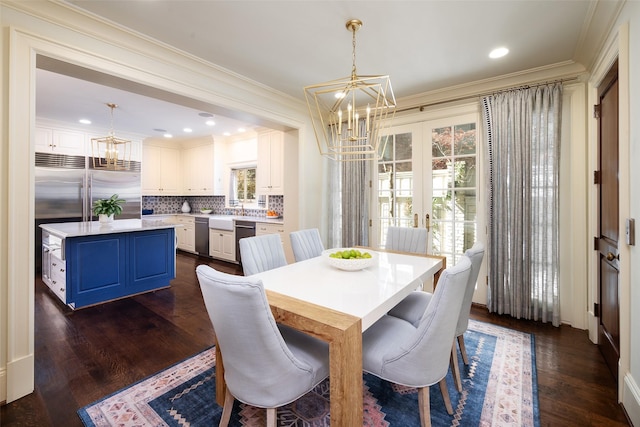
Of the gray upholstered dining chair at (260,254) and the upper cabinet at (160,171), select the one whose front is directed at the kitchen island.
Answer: the upper cabinet

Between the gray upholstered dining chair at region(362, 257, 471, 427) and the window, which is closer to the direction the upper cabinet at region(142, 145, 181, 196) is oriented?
the gray upholstered dining chair

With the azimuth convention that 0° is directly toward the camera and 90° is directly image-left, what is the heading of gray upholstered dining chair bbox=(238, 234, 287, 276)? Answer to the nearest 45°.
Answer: approximately 315°

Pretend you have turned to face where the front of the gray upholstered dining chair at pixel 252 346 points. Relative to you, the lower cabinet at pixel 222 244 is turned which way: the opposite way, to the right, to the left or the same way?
the opposite way

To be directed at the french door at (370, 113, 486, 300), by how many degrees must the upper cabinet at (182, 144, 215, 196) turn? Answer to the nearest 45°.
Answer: approximately 90° to its left

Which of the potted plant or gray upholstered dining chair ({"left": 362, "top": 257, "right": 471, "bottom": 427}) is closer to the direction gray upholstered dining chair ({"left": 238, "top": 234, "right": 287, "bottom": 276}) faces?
the gray upholstered dining chair

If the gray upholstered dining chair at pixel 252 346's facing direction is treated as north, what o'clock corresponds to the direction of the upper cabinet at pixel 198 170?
The upper cabinet is roughly at 10 o'clock from the gray upholstered dining chair.

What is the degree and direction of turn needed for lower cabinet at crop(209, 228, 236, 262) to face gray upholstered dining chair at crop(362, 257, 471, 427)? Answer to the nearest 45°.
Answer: approximately 45° to its left

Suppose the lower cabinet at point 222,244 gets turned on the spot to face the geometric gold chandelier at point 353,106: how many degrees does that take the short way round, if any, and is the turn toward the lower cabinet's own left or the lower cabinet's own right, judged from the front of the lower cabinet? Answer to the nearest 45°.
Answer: approximately 45° to the lower cabinet's own left

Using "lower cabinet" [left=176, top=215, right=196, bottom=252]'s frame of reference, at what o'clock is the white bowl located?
The white bowl is roughly at 10 o'clock from the lower cabinet.

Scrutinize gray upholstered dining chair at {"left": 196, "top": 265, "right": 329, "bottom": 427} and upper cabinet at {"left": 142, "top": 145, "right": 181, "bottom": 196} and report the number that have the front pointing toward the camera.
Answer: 1

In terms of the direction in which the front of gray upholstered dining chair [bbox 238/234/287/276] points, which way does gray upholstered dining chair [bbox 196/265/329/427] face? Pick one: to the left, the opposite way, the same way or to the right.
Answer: to the left

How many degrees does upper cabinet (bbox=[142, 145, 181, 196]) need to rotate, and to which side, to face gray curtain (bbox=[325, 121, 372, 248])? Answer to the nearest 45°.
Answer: approximately 45° to its left

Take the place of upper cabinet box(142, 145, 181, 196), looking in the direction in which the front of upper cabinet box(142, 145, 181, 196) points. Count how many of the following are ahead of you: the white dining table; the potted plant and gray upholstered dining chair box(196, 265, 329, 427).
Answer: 3

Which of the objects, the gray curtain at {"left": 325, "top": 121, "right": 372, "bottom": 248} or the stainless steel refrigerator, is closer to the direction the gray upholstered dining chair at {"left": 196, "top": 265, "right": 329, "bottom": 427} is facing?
the gray curtain
